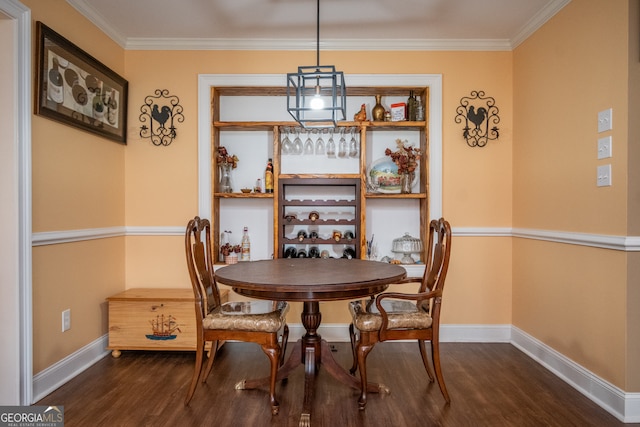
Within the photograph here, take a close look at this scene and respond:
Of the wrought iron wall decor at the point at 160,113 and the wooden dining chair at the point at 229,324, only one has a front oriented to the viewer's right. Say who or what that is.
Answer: the wooden dining chair

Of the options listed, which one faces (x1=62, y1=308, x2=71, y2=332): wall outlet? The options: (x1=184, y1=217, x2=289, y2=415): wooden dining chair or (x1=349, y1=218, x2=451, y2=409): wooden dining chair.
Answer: (x1=349, y1=218, x2=451, y2=409): wooden dining chair

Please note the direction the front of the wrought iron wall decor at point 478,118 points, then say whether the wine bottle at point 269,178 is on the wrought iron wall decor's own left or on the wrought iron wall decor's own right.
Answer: on the wrought iron wall decor's own right

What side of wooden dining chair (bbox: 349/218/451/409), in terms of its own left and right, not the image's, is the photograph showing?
left

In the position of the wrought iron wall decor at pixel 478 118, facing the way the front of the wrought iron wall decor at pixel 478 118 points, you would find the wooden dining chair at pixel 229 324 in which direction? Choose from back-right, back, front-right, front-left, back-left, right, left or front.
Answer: front-right

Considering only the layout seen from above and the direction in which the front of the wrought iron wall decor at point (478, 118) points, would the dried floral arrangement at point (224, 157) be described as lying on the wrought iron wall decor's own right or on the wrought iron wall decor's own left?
on the wrought iron wall decor's own right

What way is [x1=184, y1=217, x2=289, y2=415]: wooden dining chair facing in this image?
to the viewer's right

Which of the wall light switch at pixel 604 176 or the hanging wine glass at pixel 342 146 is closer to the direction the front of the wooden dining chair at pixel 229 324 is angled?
the wall light switch

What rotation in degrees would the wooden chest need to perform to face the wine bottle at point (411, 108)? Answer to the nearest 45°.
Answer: approximately 90° to its left

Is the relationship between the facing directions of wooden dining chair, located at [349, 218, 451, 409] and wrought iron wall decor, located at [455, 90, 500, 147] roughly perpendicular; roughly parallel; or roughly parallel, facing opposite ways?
roughly perpendicular
